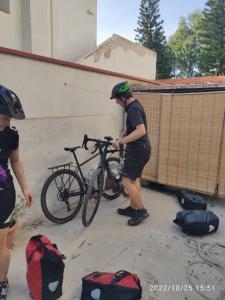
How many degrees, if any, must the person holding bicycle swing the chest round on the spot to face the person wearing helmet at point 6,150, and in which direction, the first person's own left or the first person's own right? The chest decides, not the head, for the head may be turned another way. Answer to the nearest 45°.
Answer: approximately 45° to the first person's own left

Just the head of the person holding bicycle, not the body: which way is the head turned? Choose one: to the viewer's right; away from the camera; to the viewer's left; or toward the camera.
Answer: to the viewer's left

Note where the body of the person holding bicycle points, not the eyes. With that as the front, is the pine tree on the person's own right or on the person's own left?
on the person's own right

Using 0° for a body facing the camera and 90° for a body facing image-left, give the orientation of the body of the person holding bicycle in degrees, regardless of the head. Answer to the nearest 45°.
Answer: approximately 90°

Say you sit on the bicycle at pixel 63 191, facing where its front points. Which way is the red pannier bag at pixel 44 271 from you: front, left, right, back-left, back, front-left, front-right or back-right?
back-right

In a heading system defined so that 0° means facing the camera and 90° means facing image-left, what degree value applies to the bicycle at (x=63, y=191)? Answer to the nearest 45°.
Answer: approximately 225°
